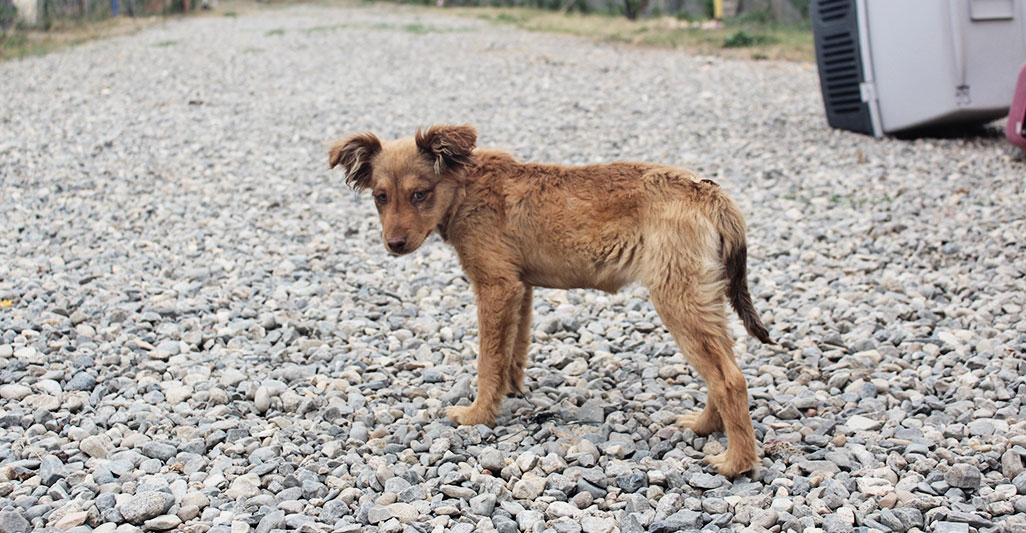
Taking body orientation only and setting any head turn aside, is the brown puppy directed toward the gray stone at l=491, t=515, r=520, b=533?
no

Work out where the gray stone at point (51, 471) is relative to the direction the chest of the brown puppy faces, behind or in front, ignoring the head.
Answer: in front

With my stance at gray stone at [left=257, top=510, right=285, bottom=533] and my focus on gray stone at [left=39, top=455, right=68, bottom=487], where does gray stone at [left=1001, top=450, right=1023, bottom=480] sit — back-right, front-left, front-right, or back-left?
back-right

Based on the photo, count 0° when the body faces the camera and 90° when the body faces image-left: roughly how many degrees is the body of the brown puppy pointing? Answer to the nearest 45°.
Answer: approximately 90°

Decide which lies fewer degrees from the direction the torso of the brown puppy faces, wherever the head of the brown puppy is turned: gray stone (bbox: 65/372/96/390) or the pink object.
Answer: the gray stone

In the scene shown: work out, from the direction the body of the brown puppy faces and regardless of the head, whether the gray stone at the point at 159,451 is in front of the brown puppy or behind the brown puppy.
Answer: in front

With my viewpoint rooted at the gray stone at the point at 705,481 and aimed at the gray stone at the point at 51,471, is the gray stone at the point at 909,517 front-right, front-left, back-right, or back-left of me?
back-left

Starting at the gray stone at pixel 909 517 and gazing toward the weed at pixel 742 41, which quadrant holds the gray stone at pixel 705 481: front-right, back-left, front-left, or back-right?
front-left

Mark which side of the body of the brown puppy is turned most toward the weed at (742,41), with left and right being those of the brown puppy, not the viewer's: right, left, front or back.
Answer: right
